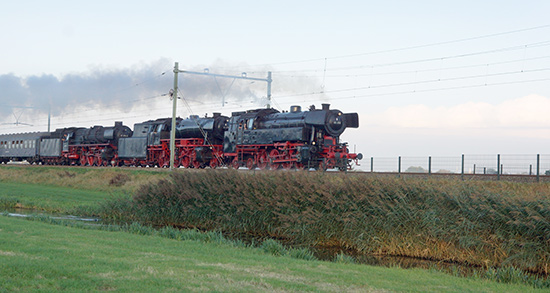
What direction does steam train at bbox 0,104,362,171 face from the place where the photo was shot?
facing the viewer and to the right of the viewer
